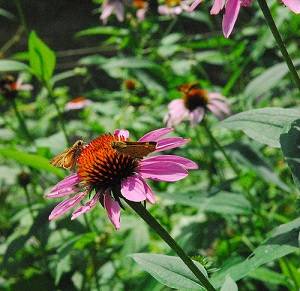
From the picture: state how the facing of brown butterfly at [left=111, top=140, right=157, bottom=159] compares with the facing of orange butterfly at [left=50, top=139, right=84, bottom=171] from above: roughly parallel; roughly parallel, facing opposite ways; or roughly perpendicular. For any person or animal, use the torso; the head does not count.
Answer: roughly parallel, facing opposite ways

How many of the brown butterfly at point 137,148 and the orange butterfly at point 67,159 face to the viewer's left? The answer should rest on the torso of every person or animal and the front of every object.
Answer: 1

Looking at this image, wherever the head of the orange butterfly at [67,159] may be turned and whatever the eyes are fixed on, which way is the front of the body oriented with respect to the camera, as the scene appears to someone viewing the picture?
to the viewer's right

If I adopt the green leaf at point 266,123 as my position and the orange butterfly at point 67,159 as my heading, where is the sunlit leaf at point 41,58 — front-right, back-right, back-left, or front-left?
front-right

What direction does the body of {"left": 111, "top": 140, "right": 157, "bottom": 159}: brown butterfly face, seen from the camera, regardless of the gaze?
to the viewer's left
